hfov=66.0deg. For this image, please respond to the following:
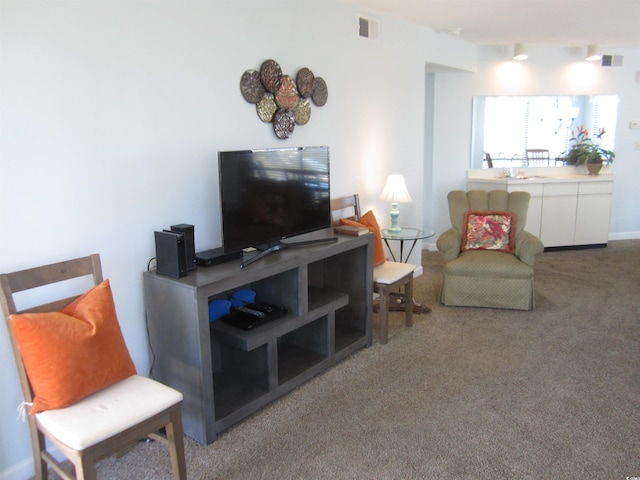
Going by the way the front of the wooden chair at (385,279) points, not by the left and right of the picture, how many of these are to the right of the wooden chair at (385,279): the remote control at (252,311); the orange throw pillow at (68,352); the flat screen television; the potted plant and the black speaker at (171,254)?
4

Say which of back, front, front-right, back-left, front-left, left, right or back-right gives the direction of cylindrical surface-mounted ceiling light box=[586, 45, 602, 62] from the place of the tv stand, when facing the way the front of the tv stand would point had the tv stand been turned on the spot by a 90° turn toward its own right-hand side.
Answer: back

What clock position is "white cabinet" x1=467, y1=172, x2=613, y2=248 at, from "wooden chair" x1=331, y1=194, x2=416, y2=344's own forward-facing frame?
The white cabinet is roughly at 9 o'clock from the wooden chair.

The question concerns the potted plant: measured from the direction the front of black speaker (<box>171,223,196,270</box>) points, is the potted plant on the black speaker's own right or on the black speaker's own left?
on the black speaker's own left

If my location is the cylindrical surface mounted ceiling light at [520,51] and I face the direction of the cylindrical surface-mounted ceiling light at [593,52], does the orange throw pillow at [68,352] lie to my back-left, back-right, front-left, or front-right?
back-right

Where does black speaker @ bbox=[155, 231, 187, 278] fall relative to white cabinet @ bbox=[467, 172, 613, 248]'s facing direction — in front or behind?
in front

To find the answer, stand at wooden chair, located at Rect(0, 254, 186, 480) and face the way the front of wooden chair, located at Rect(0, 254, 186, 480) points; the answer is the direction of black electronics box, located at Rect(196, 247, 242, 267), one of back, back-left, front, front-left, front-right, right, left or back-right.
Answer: left

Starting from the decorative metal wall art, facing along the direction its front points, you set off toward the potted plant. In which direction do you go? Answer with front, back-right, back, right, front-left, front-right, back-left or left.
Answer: left

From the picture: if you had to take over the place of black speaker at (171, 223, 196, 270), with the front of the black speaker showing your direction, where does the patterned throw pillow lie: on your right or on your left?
on your left

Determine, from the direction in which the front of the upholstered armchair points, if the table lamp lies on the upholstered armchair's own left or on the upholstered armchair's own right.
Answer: on the upholstered armchair's own right

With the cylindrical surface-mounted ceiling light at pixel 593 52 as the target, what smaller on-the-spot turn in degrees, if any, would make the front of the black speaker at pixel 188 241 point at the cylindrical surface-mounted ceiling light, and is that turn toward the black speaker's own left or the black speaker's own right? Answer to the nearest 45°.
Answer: approximately 90° to the black speaker's own left

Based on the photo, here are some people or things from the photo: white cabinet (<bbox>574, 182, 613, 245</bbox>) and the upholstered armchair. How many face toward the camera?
2
